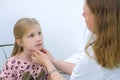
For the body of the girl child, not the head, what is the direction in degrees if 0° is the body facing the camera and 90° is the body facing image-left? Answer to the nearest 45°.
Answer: approximately 315°

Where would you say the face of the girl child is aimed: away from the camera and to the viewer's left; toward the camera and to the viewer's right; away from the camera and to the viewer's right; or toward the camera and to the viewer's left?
toward the camera and to the viewer's right
